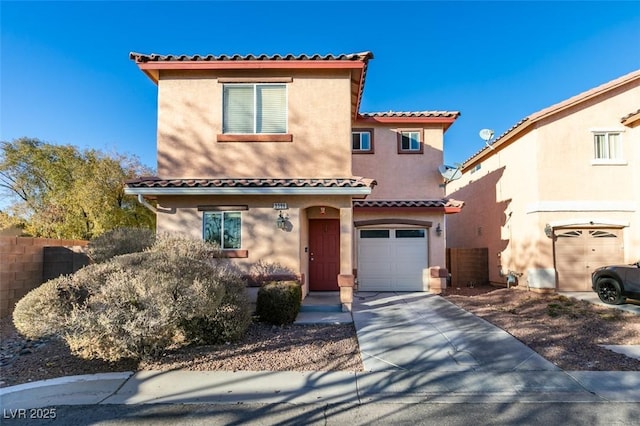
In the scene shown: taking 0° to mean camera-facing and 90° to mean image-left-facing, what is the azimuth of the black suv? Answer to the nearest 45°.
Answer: approximately 90°

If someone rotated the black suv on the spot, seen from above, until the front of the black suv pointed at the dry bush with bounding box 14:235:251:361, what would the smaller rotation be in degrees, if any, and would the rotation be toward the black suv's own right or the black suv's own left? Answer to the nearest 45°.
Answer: approximately 45° to the black suv's own left

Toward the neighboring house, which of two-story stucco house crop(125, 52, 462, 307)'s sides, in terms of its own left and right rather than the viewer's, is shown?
left

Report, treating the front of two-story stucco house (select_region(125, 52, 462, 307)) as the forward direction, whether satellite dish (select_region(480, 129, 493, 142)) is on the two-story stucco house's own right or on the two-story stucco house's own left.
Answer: on the two-story stucco house's own left

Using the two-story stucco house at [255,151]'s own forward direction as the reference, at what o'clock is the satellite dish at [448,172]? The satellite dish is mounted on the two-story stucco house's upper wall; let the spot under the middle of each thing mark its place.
The satellite dish is roughly at 8 o'clock from the two-story stucco house.

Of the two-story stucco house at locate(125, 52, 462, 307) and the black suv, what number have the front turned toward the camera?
1

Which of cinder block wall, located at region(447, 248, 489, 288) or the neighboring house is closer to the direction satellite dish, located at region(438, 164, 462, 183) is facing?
the neighboring house

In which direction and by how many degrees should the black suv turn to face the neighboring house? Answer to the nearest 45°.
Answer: approximately 90° to its right

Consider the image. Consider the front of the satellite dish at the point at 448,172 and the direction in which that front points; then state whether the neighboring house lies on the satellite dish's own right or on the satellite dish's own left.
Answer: on the satellite dish's own left
